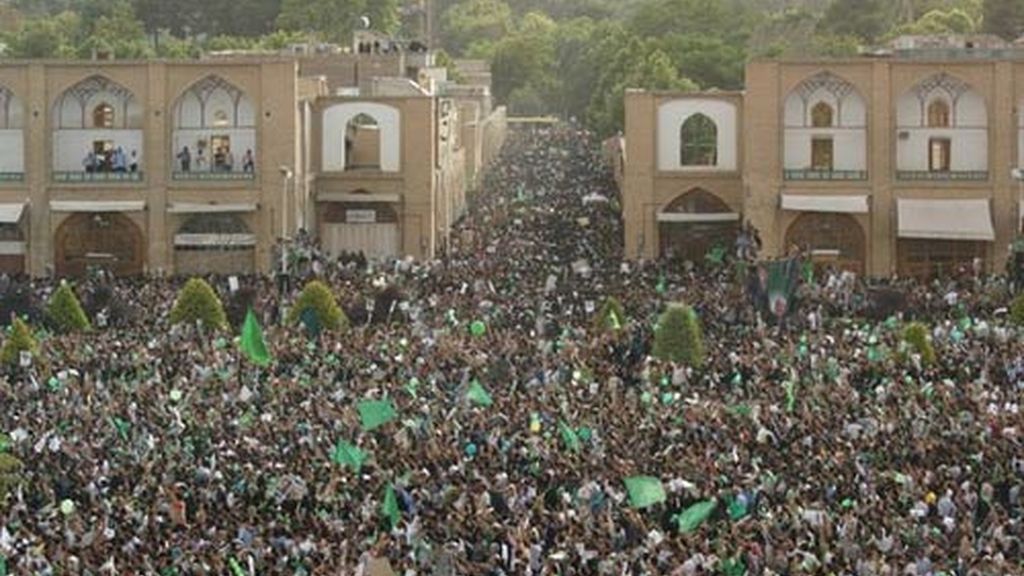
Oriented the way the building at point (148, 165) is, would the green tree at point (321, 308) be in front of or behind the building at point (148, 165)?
in front

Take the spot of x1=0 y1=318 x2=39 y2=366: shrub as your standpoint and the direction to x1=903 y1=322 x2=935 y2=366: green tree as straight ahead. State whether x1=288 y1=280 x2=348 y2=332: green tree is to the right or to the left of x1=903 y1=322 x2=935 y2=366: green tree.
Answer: left

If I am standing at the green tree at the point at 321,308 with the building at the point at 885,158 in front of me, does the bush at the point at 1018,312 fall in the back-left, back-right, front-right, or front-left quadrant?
front-right

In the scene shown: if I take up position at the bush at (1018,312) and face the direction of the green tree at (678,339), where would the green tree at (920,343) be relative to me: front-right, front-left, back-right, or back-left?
front-left

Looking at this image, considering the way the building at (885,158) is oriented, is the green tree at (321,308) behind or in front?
in front

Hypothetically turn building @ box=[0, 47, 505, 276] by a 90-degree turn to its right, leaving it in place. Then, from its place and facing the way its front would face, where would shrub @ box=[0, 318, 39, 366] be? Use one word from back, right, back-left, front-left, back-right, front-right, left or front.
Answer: left

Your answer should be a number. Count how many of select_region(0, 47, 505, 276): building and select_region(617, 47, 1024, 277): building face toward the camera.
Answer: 2

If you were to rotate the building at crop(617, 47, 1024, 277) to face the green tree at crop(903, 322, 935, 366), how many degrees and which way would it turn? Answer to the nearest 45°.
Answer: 0° — it already faces it

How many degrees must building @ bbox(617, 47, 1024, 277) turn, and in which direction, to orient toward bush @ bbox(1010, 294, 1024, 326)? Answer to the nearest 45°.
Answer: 0° — it already faces it

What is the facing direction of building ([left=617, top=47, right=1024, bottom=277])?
toward the camera

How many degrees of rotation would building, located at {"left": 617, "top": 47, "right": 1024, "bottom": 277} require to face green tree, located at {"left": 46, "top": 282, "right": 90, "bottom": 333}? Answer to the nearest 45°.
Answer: approximately 45° to its right

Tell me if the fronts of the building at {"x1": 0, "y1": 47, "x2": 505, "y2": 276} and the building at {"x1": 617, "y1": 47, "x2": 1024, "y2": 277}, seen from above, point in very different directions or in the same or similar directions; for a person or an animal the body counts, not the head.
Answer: same or similar directions

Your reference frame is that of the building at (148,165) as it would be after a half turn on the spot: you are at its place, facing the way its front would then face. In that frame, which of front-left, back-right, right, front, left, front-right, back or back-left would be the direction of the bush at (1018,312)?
back-right

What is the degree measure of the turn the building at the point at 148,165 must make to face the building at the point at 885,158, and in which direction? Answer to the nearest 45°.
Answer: approximately 90° to its left

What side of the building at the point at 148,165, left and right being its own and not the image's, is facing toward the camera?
front
